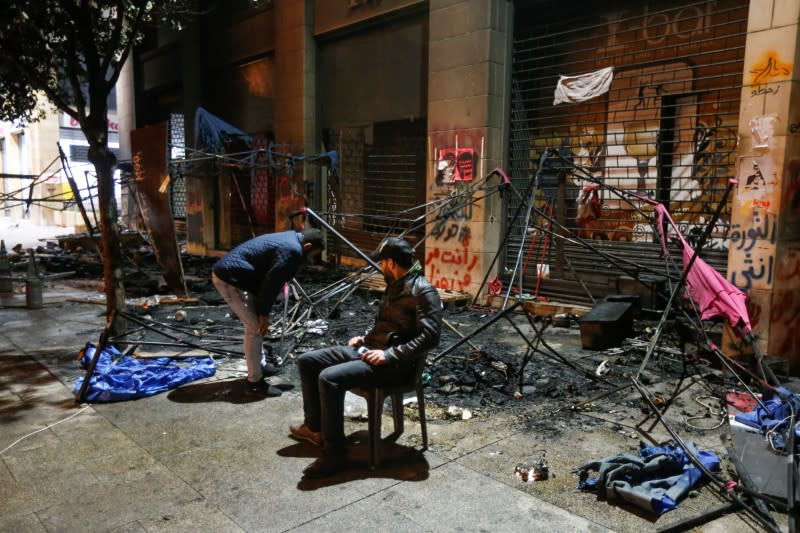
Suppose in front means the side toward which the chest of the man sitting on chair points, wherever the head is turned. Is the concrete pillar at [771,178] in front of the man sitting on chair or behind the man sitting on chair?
behind

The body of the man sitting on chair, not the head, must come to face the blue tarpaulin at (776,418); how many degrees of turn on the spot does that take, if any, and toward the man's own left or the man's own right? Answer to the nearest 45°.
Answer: approximately 135° to the man's own left

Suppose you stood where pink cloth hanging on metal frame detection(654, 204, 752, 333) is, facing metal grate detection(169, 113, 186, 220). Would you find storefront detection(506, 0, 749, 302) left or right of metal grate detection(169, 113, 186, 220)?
right

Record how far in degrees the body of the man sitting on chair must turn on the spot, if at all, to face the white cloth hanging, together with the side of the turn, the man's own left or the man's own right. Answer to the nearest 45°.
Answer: approximately 180°

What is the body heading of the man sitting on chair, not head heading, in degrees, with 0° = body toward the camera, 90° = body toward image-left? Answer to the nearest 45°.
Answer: approximately 45°

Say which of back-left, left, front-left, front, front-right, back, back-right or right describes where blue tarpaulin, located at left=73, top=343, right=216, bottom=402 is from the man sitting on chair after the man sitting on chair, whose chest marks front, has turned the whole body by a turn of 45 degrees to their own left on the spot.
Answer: back-right

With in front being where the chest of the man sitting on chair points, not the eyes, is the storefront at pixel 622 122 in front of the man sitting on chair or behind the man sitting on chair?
behind

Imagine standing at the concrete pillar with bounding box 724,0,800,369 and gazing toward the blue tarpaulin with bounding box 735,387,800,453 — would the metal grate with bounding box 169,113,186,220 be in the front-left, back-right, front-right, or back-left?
back-right

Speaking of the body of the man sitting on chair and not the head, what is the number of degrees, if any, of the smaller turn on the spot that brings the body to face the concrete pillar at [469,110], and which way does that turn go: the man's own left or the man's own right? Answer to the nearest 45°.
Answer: approximately 135° to the man's own right

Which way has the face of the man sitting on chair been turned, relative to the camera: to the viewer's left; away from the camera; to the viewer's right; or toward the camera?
to the viewer's left

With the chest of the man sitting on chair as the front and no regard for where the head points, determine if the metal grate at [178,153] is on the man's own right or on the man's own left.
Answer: on the man's own right
